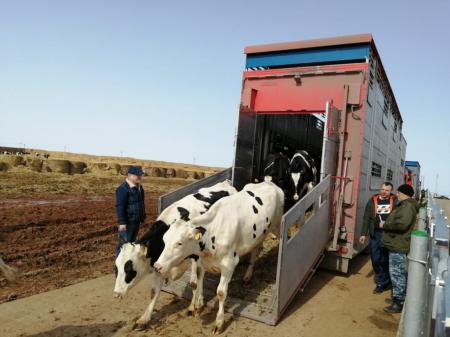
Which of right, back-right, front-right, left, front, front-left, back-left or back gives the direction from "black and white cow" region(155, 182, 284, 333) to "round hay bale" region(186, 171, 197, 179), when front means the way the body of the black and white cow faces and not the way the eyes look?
back-right

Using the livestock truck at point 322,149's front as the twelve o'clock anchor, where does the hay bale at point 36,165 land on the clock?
The hay bale is roughly at 9 o'clock from the livestock truck.

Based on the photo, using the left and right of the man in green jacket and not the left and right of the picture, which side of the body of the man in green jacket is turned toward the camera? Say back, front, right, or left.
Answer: left

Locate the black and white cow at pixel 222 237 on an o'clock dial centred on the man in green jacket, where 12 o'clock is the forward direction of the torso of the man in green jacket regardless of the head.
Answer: The black and white cow is roughly at 11 o'clock from the man in green jacket.

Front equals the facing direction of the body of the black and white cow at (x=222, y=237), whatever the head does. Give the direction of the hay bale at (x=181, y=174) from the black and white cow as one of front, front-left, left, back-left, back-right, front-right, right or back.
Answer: back-right

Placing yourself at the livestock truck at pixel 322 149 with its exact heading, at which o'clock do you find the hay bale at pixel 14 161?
The hay bale is roughly at 9 o'clock from the livestock truck.

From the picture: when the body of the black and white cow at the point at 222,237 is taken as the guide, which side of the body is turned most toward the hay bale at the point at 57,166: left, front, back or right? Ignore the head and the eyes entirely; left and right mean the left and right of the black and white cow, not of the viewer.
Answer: right

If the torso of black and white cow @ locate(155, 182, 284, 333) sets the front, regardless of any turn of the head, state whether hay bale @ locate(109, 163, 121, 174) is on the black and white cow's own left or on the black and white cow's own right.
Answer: on the black and white cow's own right

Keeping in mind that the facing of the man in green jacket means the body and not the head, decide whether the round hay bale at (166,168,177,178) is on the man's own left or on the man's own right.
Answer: on the man's own right

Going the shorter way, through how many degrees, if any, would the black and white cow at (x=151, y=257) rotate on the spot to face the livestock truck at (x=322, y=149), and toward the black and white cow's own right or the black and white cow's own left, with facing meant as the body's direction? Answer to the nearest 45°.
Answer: approximately 180°

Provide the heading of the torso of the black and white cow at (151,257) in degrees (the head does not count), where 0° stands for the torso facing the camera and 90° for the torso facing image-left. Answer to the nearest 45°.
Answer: approximately 45°
